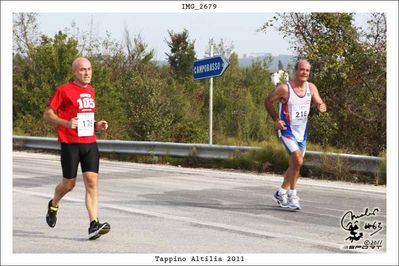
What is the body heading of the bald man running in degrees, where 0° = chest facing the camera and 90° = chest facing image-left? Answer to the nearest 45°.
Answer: approximately 315°

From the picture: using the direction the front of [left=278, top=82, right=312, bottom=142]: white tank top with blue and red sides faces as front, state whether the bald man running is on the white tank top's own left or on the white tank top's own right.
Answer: on the white tank top's own right

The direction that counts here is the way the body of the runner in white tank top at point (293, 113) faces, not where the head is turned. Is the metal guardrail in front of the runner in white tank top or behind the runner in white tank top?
behind
